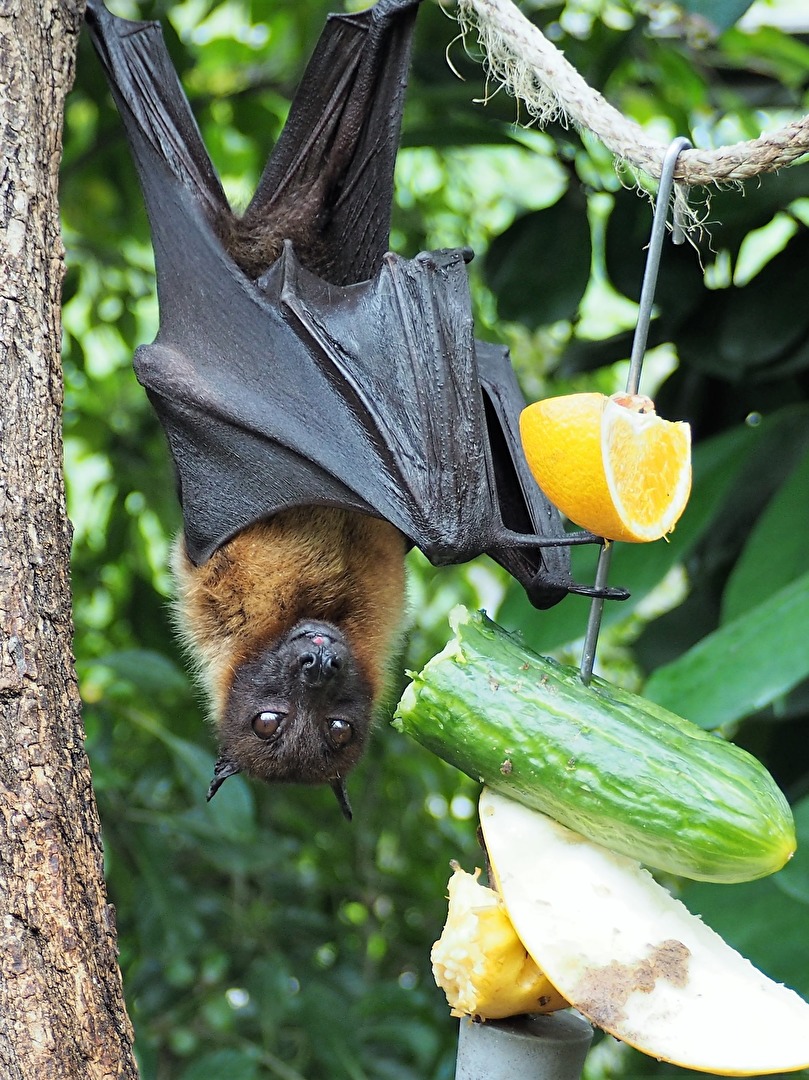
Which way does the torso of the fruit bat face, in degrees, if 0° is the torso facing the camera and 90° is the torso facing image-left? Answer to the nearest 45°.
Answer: approximately 0°

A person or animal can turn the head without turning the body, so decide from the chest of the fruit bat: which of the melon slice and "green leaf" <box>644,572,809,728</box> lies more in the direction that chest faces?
the melon slice
